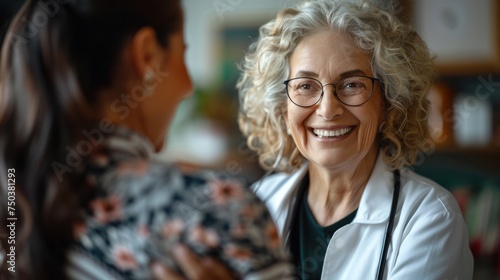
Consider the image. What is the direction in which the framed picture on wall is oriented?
toward the camera

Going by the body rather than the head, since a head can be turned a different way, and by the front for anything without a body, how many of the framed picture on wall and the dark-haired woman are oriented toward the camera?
1

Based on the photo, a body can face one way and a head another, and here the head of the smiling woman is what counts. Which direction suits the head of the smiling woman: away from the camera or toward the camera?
toward the camera

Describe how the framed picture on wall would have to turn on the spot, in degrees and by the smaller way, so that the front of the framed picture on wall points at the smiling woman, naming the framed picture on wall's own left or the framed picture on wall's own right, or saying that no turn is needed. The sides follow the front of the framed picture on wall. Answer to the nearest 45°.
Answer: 0° — it already faces them

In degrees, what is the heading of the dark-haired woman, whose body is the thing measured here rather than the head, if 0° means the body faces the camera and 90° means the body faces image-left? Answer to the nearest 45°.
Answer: approximately 225°

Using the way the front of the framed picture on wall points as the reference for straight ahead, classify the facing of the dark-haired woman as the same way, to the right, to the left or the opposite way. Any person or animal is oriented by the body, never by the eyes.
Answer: the opposite way

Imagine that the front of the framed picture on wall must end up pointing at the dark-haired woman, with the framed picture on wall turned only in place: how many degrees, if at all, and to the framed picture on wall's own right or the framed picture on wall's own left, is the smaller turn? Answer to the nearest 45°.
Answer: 0° — it already faces them

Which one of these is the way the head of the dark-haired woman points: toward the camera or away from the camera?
away from the camera

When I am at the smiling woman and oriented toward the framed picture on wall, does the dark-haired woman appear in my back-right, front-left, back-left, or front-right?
back-left

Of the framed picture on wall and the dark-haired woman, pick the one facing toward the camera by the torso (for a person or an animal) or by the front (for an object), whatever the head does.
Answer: the framed picture on wall

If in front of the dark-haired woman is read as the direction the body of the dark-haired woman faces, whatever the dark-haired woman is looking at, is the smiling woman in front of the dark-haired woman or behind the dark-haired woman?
in front

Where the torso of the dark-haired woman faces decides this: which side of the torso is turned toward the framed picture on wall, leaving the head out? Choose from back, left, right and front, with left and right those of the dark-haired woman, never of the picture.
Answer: front
